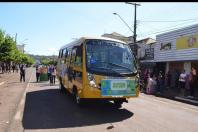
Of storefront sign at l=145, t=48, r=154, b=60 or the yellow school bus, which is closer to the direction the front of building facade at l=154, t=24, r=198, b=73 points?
the yellow school bus

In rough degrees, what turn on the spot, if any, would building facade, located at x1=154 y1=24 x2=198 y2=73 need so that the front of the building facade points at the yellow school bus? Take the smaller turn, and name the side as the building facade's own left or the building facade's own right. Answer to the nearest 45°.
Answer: approximately 45° to the building facade's own left

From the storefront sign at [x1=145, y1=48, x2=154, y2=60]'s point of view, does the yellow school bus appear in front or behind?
in front

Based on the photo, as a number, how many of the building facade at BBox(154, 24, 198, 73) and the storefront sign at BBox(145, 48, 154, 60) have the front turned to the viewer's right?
0

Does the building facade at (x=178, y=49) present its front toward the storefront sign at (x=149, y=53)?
no

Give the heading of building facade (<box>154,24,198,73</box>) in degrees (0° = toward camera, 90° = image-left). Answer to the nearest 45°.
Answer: approximately 45°
